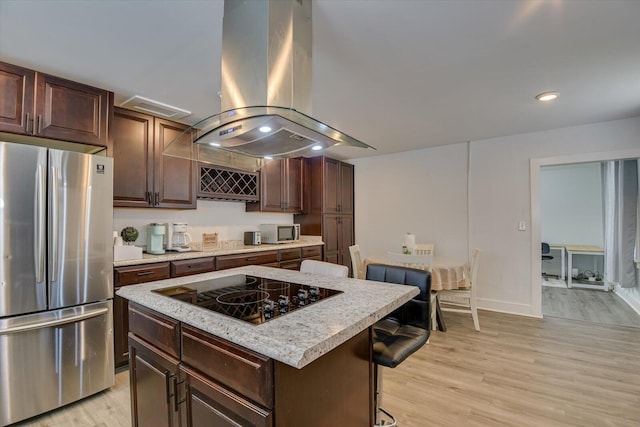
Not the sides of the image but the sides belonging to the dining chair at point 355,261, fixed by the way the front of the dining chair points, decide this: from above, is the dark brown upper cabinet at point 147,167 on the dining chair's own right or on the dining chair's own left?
on the dining chair's own right

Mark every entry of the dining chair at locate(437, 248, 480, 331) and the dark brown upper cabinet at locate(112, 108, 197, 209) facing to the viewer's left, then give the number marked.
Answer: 1

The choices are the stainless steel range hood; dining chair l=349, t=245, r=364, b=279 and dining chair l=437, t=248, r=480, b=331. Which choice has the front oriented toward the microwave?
dining chair l=437, t=248, r=480, b=331

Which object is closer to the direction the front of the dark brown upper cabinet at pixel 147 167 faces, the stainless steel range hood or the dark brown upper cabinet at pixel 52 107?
the stainless steel range hood

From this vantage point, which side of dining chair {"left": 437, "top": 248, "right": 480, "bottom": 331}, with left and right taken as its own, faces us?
left

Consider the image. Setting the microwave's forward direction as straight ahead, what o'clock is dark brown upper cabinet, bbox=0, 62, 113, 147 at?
The dark brown upper cabinet is roughly at 3 o'clock from the microwave.

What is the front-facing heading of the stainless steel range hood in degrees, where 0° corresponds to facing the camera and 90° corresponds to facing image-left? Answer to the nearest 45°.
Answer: approximately 45°

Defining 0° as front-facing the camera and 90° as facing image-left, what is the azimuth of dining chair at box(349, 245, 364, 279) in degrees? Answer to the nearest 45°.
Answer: approximately 315°
